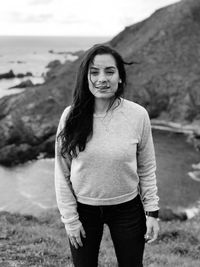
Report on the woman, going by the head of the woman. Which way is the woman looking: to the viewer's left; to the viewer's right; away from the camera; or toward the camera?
toward the camera

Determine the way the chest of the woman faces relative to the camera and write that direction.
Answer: toward the camera

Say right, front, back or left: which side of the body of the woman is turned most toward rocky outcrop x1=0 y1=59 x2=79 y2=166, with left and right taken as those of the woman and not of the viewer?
back
